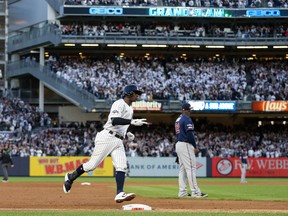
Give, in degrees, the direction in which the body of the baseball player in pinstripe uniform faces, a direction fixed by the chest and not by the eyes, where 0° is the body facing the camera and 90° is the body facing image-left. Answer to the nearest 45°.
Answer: approximately 270°

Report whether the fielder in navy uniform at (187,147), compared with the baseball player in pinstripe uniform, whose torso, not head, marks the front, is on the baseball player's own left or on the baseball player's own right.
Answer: on the baseball player's own left
